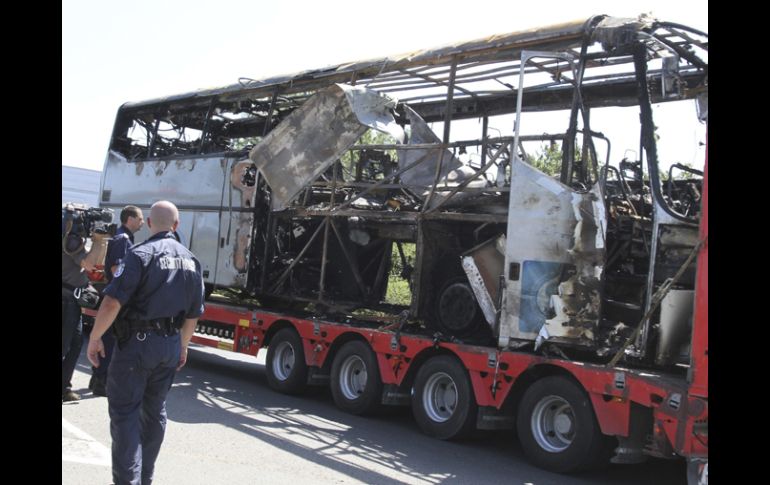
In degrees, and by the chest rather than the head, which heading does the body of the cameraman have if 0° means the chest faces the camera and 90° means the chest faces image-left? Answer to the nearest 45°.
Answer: approximately 270°

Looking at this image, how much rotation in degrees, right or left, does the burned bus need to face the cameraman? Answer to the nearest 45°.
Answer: approximately 135° to its right

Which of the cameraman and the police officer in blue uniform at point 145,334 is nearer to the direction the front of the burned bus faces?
the police officer in blue uniform

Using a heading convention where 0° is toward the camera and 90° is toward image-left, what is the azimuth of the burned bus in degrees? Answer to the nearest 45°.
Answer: approximately 315°

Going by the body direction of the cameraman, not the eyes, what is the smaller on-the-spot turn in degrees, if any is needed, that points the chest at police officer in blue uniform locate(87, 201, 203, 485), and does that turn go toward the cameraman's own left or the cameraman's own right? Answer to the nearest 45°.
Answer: approximately 90° to the cameraman's own right

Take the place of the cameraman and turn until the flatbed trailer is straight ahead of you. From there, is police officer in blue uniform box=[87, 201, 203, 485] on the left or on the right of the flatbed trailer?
right

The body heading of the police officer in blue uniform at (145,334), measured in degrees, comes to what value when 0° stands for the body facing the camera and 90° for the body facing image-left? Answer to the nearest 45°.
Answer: approximately 135°

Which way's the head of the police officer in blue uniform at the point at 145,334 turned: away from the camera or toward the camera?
away from the camera
